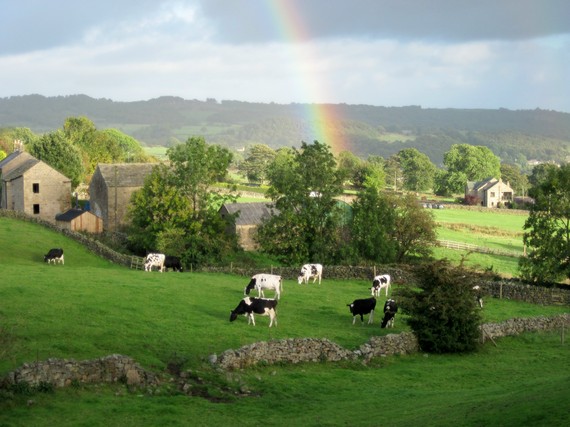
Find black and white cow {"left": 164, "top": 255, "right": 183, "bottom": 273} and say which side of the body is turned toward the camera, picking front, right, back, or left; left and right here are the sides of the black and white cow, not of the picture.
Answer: right

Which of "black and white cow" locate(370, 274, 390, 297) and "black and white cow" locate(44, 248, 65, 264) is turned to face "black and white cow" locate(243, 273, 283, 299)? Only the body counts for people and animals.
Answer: "black and white cow" locate(370, 274, 390, 297)

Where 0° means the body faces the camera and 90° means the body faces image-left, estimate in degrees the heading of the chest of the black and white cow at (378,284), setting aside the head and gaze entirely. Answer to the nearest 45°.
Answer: approximately 45°

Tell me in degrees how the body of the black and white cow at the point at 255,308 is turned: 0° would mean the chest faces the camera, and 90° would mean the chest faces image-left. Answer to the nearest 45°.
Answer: approximately 90°

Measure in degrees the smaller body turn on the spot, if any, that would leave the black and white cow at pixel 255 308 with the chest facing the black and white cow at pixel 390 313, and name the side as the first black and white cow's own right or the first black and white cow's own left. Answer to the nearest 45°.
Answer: approximately 180°

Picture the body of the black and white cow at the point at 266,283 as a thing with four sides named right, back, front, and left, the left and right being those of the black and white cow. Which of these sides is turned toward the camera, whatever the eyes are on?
left

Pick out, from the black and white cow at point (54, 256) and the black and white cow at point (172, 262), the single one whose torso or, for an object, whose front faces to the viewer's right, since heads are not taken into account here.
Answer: the black and white cow at point (172, 262)

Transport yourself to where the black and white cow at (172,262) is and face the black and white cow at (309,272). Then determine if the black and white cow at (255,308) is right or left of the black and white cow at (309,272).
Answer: right

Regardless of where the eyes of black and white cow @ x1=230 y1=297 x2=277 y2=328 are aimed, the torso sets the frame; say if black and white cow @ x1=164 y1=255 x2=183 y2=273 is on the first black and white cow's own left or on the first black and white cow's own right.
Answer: on the first black and white cow's own right

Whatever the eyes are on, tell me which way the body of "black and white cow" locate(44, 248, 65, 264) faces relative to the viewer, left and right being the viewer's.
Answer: facing to the left of the viewer
